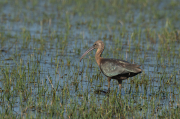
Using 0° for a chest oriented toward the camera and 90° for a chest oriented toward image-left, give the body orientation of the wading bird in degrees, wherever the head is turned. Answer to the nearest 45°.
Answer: approximately 90°
